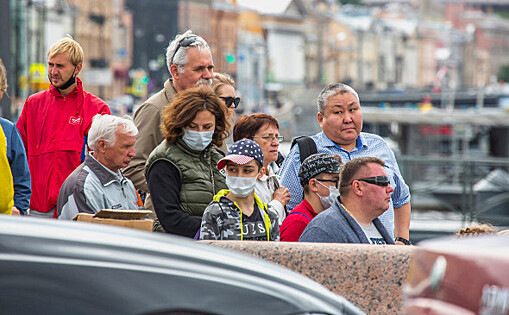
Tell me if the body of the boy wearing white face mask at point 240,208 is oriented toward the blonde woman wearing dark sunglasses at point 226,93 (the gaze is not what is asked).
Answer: no

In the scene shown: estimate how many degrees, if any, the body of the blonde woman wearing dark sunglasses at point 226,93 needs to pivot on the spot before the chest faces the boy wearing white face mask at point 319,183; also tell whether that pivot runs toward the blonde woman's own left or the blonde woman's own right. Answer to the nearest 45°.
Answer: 0° — they already face them

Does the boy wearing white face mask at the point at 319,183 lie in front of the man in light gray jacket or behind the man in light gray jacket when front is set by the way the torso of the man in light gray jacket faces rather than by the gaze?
in front

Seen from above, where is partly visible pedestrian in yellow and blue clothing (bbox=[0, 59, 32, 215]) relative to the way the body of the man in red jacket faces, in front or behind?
in front

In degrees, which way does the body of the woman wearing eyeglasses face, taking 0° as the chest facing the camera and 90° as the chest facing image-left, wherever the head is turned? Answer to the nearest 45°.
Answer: approximately 315°

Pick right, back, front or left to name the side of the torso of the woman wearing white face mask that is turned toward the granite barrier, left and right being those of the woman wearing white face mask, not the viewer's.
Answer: front

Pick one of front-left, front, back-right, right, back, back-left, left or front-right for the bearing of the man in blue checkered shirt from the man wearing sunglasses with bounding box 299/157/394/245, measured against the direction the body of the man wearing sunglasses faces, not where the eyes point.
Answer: back-left

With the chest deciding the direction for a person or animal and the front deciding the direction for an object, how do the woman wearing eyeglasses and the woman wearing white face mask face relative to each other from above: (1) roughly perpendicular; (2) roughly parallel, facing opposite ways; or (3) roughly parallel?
roughly parallel

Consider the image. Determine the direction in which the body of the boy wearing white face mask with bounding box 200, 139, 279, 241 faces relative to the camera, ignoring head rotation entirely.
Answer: toward the camera

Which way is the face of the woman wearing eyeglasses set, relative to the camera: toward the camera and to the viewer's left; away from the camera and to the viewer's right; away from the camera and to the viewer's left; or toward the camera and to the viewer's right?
toward the camera and to the viewer's right

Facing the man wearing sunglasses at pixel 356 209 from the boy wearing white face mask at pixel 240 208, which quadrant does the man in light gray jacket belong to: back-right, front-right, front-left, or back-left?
back-left

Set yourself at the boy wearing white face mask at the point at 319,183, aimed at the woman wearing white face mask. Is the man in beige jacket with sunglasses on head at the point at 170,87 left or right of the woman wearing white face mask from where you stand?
right

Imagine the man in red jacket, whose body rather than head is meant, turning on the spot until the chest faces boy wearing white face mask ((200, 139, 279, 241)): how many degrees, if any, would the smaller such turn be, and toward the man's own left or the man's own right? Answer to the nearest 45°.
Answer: approximately 45° to the man's own left

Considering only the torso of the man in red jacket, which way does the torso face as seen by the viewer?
toward the camera

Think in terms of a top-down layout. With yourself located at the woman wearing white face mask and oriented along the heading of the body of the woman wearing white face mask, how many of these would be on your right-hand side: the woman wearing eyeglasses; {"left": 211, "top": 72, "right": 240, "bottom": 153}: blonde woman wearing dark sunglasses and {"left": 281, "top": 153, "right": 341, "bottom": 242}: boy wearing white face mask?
0

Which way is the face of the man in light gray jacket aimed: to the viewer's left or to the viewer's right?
to the viewer's right

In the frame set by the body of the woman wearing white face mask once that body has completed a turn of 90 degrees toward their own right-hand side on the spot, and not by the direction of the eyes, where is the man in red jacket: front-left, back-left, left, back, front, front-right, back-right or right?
right

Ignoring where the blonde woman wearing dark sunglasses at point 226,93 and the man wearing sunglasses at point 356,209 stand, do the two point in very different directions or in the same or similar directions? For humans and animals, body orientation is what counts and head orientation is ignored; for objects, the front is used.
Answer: same or similar directions
